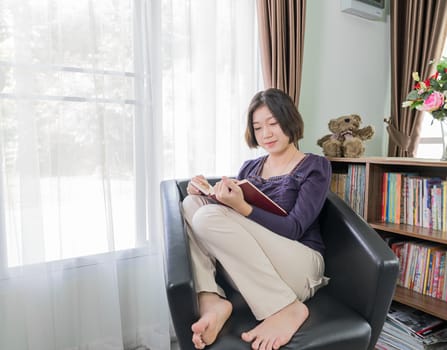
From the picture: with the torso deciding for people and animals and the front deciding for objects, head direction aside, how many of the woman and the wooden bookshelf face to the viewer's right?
0

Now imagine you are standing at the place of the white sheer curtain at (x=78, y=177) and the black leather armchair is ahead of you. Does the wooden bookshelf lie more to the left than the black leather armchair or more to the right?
left

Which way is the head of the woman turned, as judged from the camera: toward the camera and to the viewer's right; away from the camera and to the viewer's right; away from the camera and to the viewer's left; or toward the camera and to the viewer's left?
toward the camera and to the viewer's left

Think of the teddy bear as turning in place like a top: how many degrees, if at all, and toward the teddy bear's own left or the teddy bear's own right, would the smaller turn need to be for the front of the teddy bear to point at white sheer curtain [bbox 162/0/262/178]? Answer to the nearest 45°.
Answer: approximately 45° to the teddy bear's own right

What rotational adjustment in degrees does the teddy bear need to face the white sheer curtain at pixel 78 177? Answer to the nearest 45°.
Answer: approximately 45° to its right

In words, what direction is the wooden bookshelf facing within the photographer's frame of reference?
facing the viewer and to the left of the viewer

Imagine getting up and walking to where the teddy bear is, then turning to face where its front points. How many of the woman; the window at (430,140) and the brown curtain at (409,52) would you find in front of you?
1

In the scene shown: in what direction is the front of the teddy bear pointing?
toward the camera
